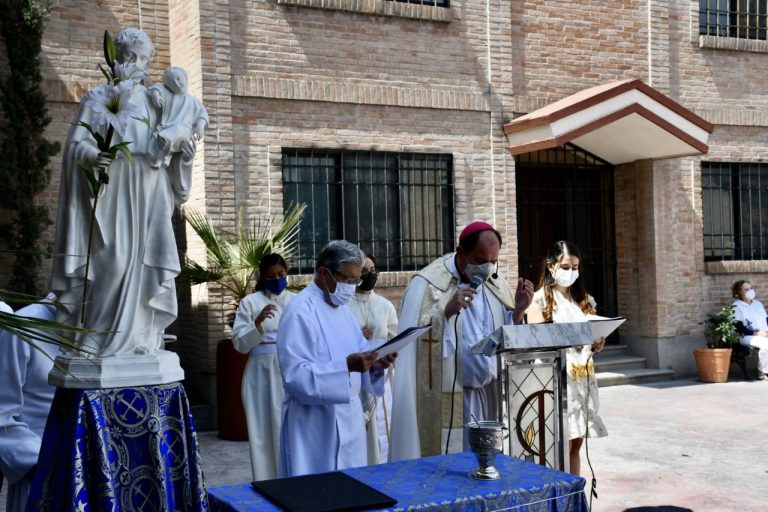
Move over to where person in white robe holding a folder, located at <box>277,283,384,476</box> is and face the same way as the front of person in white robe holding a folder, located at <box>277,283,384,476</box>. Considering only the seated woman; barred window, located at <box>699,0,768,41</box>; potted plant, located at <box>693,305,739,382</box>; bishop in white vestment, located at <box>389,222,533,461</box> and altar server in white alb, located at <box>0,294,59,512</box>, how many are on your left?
4

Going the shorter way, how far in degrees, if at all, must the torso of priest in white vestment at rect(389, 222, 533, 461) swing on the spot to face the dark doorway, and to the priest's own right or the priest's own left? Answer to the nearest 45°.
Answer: approximately 135° to the priest's own left

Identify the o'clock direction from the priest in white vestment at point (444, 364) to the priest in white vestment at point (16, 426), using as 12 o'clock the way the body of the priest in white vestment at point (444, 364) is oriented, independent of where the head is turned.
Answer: the priest in white vestment at point (16, 426) is roughly at 3 o'clock from the priest in white vestment at point (444, 364).
